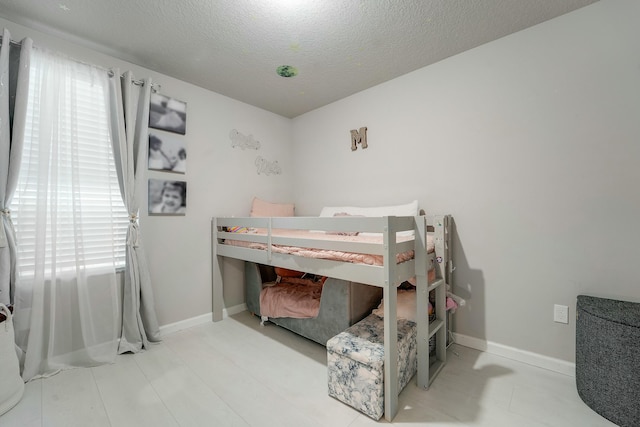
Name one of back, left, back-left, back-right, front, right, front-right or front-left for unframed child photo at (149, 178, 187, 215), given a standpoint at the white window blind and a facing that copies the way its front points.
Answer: front-left

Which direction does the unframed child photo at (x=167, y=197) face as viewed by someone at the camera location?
facing the viewer and to the right of the viewer

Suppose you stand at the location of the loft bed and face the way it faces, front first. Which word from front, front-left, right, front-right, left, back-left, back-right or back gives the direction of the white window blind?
back-right

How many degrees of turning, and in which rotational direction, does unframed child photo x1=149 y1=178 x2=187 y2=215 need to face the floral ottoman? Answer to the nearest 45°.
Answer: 0° — it already faces it

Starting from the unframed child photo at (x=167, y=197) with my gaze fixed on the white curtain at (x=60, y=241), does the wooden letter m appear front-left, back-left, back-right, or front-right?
back-left

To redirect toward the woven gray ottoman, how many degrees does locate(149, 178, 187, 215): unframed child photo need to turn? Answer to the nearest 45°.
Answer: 0° — it already faces it

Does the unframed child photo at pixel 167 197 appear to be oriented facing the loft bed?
yes
